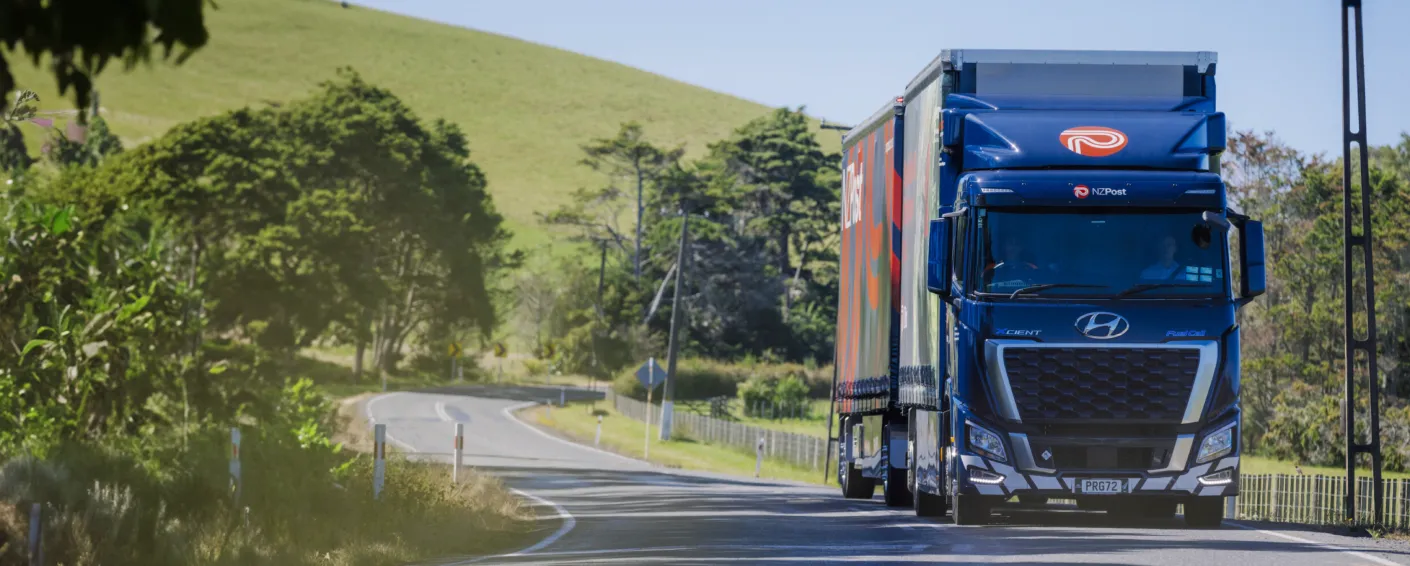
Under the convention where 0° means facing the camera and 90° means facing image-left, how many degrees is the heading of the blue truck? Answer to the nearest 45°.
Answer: approximately 0°

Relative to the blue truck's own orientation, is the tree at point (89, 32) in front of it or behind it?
in front

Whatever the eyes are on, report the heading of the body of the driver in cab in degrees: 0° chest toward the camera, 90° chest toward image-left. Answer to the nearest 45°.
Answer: approximately 0°

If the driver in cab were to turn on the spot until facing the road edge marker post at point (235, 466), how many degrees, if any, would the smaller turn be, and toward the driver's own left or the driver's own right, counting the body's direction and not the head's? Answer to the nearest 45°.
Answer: approximately 90° to the driver's own right
